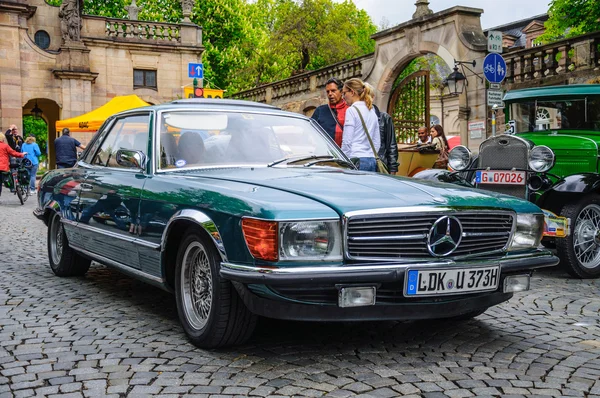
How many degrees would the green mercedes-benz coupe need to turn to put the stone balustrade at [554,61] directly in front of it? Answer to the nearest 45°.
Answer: approximately 90° to its left

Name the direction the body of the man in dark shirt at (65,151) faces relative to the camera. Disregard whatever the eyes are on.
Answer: away from the camera

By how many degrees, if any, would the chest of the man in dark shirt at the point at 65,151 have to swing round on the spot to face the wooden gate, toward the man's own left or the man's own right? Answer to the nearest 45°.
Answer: approximately 90° to the man's own right

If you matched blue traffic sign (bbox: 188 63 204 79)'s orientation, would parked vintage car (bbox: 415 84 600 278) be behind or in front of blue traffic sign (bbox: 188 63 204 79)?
in front

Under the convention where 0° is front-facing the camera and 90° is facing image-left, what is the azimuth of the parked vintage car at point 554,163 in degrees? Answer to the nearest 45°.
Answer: approximately 45°

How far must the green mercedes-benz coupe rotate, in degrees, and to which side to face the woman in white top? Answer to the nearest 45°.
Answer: approximately 135° to its left

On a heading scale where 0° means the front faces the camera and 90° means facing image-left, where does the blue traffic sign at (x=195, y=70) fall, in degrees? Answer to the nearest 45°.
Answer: approximately 0°

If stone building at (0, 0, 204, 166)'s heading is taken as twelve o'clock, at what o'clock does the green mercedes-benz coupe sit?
The green mercedes-benz coupe is roughly at 12 o'clock from the stone building.

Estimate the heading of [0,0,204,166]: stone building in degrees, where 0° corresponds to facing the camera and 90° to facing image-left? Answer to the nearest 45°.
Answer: approximately 0°

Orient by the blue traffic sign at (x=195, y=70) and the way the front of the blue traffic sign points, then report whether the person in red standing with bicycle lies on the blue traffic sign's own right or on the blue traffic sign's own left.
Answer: on the blue traffic sign's own right

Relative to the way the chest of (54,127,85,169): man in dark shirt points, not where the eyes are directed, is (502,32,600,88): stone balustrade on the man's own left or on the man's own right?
on the man's own right

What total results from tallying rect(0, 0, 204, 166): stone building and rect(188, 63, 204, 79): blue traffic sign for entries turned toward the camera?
2

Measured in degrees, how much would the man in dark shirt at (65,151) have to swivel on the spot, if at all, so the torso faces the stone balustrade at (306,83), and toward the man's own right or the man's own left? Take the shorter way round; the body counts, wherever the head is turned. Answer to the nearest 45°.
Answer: approximately 45° to the man's own right

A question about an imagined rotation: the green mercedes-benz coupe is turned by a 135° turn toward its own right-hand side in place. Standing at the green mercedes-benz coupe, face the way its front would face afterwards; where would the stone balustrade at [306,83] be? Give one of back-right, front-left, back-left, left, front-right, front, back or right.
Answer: right
